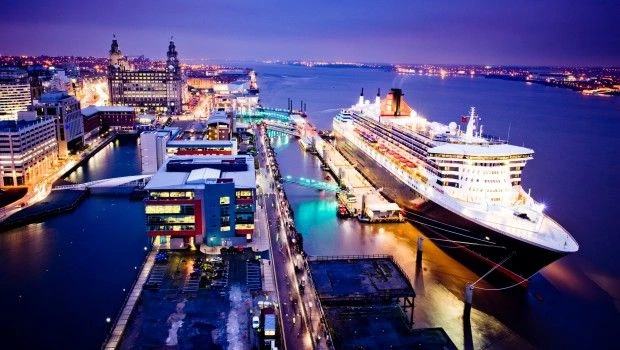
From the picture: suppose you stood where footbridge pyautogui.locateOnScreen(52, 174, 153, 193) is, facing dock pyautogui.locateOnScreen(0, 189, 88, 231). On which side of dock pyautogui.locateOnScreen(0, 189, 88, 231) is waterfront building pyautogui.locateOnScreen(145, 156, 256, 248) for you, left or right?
left

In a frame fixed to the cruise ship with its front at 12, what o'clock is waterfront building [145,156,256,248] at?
The waterfront building is roughly at 4 o'clock from the cruise ship.

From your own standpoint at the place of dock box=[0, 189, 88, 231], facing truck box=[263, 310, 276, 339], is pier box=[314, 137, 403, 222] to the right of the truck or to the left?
left

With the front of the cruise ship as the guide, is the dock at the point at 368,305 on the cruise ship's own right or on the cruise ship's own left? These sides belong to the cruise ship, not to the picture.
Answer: on the cruise ship's own right

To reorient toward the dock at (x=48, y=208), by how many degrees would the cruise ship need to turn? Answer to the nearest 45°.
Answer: approximately 135° to its right

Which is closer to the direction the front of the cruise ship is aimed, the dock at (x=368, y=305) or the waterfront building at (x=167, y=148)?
the dock

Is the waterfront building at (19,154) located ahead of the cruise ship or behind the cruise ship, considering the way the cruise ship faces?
behind

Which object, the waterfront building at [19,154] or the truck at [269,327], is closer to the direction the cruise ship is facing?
the truck

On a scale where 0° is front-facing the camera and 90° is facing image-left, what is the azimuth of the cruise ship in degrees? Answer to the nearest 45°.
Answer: approximately 315°

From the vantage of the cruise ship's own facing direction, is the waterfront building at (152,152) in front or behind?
behind

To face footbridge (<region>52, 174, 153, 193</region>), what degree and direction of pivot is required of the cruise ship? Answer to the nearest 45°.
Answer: approximately 135° to its right
